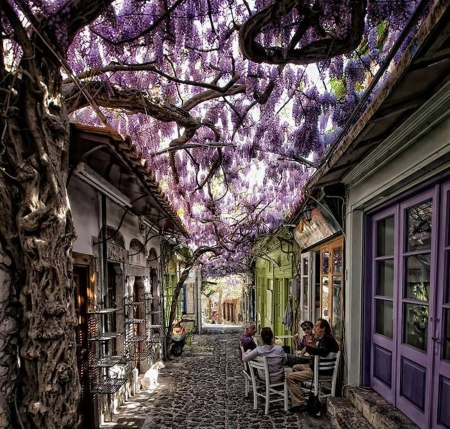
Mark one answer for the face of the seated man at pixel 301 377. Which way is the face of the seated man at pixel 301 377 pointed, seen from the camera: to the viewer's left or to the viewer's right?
to the viewer's left

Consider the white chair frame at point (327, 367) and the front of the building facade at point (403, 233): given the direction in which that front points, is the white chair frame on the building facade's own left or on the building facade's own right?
on the building facade's own right

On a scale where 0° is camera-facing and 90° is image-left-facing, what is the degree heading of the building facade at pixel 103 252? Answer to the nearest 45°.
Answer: approximately 270°

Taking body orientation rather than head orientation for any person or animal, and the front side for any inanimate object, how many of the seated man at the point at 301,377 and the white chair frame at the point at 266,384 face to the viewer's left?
1

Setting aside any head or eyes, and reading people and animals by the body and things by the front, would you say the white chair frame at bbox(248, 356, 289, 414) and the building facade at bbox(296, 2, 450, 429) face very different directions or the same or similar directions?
very different directions

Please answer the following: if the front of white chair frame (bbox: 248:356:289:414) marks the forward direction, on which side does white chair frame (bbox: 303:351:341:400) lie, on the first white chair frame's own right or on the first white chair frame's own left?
on the first white chair frame's own right

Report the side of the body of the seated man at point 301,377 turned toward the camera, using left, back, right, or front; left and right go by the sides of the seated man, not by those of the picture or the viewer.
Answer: left

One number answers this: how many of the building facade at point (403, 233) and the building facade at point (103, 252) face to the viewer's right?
1

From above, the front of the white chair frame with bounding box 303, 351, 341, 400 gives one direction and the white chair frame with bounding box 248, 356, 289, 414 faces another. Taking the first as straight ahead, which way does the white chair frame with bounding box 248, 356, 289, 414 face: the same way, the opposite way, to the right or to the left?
to the right

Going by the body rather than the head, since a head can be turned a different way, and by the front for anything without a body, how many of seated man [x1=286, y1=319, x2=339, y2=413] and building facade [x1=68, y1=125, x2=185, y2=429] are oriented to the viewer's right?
1
